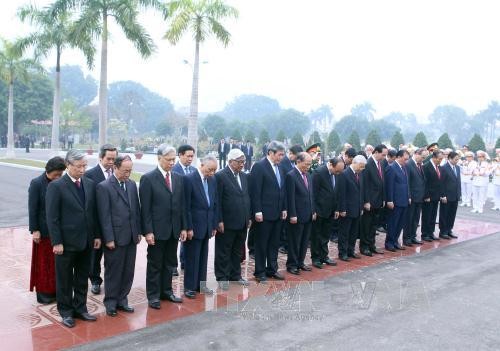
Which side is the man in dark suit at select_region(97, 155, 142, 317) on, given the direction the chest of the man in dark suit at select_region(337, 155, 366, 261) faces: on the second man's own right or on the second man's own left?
on the second man's own right

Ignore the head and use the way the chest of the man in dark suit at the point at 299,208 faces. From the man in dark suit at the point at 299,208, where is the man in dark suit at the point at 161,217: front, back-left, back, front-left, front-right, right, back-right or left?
right

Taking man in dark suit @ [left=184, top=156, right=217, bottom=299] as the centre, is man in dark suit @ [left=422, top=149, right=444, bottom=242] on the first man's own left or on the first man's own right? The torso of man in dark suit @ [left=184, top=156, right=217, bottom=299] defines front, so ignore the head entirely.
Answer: on the first man's own left

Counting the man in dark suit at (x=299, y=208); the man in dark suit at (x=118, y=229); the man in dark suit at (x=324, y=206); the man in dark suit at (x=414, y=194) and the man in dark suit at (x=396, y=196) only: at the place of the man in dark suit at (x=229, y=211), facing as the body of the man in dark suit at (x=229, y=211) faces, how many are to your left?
4

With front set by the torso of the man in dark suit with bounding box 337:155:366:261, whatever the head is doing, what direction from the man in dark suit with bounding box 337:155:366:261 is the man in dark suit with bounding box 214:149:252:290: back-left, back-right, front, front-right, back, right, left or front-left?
right

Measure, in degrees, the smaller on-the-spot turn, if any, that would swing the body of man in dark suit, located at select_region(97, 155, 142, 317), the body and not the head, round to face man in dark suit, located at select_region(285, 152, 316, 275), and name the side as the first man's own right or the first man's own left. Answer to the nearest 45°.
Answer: approximately 90° to the first man's own left

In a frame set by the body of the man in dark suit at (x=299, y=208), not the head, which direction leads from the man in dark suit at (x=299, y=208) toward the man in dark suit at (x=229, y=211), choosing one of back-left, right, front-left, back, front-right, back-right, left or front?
right
